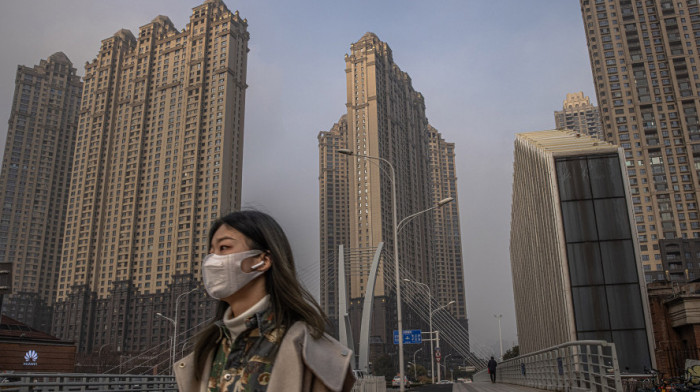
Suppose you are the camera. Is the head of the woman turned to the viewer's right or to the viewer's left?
to the viewer's left

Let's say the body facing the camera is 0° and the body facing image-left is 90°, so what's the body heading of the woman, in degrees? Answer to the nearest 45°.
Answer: approximately 45°

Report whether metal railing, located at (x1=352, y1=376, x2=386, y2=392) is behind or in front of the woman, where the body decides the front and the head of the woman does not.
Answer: behind

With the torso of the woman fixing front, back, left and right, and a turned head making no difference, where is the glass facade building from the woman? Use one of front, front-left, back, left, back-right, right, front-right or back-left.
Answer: back
